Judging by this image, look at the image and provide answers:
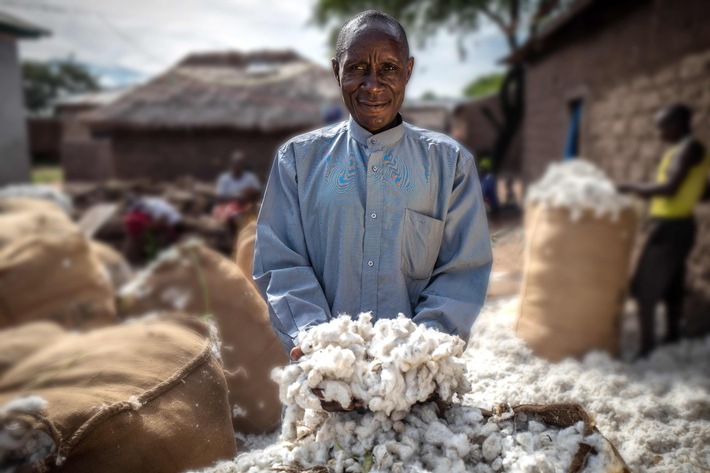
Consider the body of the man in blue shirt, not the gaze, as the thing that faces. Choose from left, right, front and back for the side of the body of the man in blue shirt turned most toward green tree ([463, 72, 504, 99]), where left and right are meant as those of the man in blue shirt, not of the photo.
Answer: back

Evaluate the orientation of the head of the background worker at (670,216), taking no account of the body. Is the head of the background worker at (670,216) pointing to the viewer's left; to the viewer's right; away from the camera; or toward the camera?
to the viewer's left

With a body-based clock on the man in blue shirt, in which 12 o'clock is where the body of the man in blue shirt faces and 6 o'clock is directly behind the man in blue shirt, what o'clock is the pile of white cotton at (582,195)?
The pile of white cotton is roughly at 7 o'clock from the man in blue shirt.

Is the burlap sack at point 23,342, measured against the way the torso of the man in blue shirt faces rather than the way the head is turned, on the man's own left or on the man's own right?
on the man's own right

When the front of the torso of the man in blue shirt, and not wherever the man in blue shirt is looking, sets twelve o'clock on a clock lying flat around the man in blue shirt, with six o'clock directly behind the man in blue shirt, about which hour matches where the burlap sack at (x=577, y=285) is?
The burlap sack is roughly at 7 o'clock from the man in blue shirt.

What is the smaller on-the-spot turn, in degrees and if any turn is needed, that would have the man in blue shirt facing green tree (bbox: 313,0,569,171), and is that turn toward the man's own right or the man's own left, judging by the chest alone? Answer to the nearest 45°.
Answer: approximately 180°

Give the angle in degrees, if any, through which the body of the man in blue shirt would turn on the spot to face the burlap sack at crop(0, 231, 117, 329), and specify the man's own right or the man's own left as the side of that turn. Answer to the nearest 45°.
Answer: approximately 135° to the man's own right

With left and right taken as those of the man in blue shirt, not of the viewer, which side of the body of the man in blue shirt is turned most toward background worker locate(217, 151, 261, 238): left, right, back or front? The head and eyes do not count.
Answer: back

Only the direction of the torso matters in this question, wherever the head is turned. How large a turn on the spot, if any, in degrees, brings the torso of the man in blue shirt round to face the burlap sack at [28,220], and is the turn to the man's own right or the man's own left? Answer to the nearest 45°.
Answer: approximately 135° to the man's own right

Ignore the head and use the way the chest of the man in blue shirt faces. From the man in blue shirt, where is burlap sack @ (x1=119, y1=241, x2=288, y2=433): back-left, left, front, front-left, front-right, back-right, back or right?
back-right

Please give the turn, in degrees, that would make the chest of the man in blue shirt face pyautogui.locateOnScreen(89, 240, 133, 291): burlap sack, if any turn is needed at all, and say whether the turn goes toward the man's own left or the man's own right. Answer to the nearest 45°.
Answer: approximately 135° to the man's own right

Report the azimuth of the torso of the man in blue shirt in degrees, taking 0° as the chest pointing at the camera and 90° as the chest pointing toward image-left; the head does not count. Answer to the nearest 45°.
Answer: approximately 0°

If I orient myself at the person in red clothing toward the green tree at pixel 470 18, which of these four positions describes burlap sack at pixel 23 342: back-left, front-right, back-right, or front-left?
back-right

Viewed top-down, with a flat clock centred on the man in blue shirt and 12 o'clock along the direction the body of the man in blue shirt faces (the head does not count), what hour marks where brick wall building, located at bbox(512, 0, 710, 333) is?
The brick wall building is roughly at 7 o'clock from the man in blue shirt.
